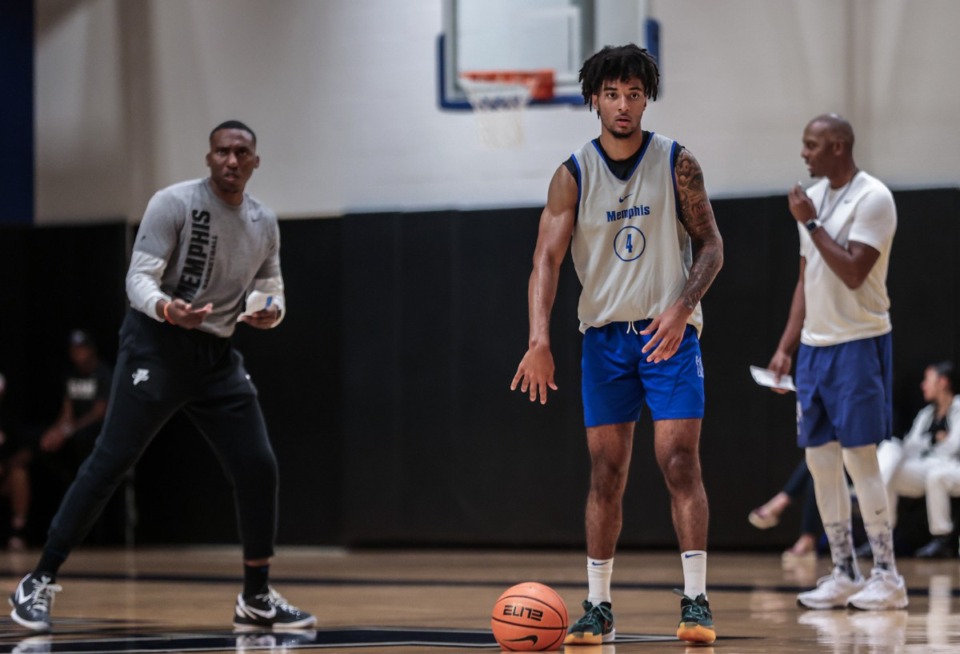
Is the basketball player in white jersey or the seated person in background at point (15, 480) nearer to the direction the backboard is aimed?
the basketball player in white jersey

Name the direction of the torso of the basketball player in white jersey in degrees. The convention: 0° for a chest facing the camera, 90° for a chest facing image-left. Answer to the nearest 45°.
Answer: approximately 0°

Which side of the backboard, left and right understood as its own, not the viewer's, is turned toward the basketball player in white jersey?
front

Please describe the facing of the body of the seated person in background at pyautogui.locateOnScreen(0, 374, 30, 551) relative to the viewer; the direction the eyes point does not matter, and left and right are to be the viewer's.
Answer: facing the viewer and to the right of the viewer

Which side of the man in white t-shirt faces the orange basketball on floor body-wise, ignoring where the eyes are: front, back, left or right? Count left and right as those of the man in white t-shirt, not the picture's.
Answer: front

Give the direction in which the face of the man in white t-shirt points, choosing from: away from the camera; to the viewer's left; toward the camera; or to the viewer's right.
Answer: to the viewer's left

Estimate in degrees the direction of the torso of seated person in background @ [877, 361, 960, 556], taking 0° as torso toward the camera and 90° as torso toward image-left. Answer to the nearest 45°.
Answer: approximately 45°

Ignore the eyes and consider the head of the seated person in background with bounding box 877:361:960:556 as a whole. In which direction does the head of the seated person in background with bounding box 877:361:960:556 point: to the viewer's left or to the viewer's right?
to the viewer's left

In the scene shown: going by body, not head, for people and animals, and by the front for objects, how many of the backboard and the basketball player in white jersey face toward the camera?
2

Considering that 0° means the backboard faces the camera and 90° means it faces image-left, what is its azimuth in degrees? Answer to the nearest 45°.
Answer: approximately 0°

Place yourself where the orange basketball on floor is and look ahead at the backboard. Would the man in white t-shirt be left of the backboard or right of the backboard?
right

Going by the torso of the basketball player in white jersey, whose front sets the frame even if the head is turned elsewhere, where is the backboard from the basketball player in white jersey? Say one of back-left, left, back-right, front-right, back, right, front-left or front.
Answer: back
